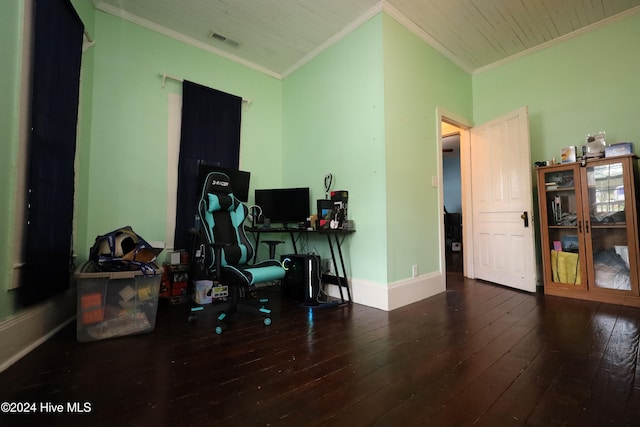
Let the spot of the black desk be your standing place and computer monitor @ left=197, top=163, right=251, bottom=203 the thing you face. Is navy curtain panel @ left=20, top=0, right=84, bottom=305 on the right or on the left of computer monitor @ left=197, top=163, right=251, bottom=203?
left

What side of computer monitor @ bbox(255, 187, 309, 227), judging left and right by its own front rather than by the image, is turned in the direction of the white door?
left

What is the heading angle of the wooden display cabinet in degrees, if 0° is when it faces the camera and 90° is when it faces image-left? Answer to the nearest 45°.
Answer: approximately 45°

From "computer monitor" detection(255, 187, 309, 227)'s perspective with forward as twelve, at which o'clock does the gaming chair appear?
The gaming chair is roughly at 1 o'clock from the computer monitor.

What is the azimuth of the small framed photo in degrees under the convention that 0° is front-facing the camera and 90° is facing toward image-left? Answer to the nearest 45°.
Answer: approximately 45°

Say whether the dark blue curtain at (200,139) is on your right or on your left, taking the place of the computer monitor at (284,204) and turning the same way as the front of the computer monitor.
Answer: on your right

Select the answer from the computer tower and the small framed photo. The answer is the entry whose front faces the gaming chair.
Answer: the small framed photo
